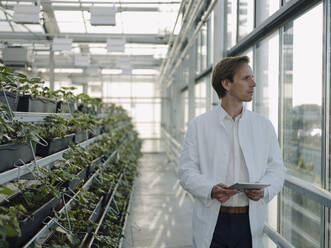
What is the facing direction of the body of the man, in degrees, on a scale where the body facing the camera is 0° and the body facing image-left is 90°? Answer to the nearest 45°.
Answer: approximately 0°

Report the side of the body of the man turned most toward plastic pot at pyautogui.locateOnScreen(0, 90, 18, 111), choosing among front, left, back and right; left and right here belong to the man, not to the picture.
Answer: right

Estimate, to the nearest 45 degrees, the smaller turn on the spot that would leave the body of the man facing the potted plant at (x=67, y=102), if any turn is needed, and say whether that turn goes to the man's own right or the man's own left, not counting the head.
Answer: approximately 135° to the man's own right

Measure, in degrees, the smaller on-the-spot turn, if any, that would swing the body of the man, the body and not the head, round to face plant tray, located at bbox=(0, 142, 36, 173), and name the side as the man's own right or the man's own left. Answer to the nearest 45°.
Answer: approximately 90° to the man's own right

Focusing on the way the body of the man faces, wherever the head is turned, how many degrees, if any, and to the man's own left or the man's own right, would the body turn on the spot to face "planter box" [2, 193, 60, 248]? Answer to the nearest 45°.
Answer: approximately 90° to the man's own right

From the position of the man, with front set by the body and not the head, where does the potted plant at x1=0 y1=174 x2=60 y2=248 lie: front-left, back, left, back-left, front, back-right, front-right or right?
right

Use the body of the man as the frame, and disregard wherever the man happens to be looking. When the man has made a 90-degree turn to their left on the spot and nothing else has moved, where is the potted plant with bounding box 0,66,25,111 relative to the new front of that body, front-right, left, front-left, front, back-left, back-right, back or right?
back
